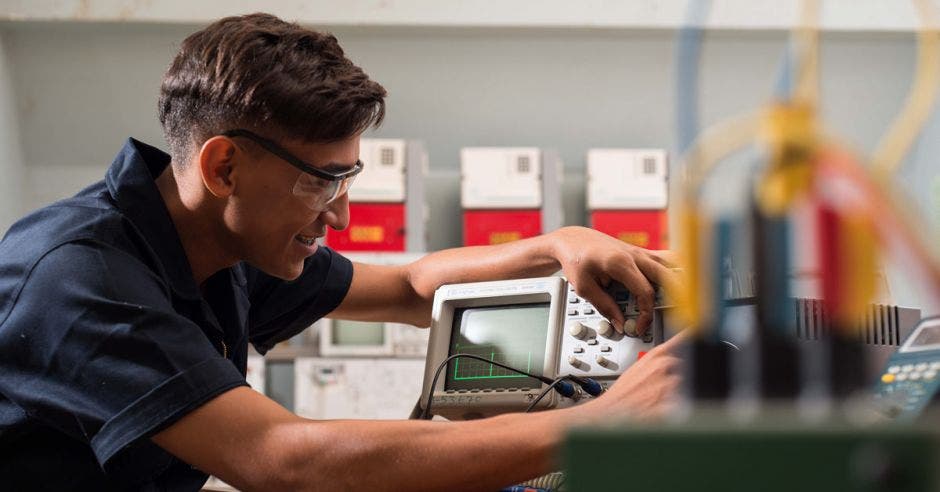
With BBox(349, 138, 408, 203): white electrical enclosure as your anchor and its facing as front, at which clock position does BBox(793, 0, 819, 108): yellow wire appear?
The yellow wire is roughly at 12 o'clock from the white electrical enclosure.

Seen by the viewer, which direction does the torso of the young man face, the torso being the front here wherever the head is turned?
to the viewer's right

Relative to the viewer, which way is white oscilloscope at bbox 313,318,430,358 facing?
toward the camera

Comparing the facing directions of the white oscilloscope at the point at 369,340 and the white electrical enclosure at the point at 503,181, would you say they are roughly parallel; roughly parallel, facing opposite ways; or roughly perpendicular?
roughly parallel

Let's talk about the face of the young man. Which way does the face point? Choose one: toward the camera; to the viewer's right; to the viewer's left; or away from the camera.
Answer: to the viewer's right

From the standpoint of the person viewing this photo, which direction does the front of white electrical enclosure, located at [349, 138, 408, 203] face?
facing the viewer

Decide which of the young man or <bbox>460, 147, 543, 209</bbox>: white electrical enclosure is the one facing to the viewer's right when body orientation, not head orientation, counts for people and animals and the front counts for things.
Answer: the young man

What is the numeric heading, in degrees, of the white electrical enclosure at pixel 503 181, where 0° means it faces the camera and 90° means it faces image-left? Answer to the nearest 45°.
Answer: approximately 0°

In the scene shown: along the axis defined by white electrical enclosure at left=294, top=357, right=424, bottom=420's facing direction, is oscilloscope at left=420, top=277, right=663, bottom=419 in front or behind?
in front

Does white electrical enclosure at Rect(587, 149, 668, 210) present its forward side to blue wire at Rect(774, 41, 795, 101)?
yes

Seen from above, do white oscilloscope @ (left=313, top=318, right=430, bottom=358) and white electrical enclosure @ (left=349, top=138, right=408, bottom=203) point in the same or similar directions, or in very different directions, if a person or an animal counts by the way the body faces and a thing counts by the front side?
same or similar directions

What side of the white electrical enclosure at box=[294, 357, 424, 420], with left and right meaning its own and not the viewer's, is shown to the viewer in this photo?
front

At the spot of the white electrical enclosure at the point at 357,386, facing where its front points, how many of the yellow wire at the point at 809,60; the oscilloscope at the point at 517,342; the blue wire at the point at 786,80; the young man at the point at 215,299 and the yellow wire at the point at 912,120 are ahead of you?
5
